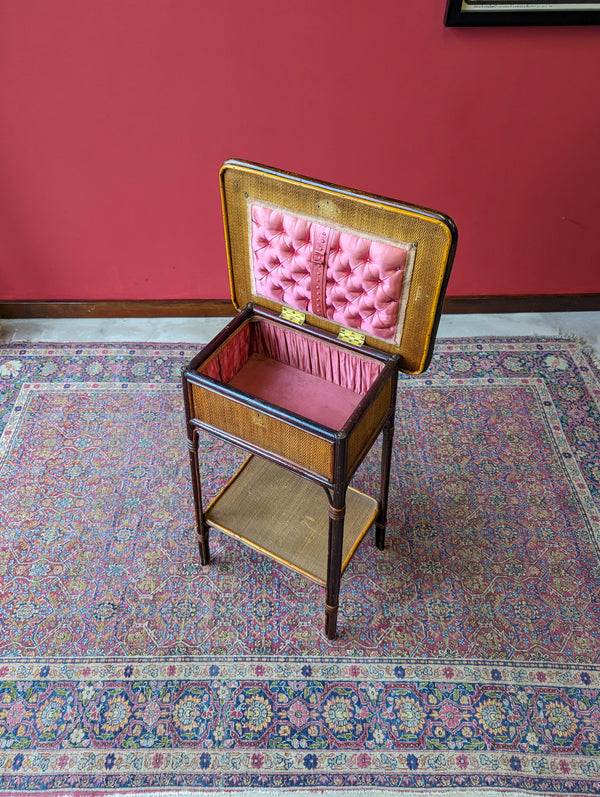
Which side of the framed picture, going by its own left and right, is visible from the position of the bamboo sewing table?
front

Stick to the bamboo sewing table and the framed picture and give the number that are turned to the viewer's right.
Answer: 0

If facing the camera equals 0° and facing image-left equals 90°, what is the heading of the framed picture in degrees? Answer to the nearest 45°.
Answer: approximately 0°

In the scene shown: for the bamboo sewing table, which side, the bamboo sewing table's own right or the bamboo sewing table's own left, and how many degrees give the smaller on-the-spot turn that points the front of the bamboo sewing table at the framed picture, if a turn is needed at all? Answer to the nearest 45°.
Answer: approximately 180°

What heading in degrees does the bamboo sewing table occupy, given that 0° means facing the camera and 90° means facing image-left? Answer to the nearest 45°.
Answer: approximately 45°
